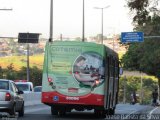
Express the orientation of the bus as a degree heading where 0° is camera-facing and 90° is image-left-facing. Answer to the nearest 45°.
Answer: approximately 180°
